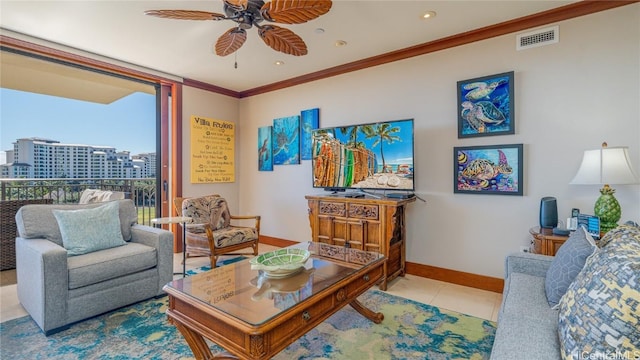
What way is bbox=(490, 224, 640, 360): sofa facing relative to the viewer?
to the viewer's left

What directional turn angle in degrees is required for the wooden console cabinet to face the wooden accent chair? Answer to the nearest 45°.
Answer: approximately 45° to its right

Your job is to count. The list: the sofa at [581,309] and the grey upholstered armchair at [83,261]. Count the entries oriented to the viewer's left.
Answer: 1

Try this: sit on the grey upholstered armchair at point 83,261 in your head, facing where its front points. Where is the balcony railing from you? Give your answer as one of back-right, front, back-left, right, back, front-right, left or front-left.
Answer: back-left

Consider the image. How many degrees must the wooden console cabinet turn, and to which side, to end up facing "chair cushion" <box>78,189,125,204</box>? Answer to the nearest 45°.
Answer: approximately 45° to its right

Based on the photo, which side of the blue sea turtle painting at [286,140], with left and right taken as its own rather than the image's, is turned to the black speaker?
left

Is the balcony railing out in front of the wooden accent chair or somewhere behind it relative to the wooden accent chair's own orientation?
behind
